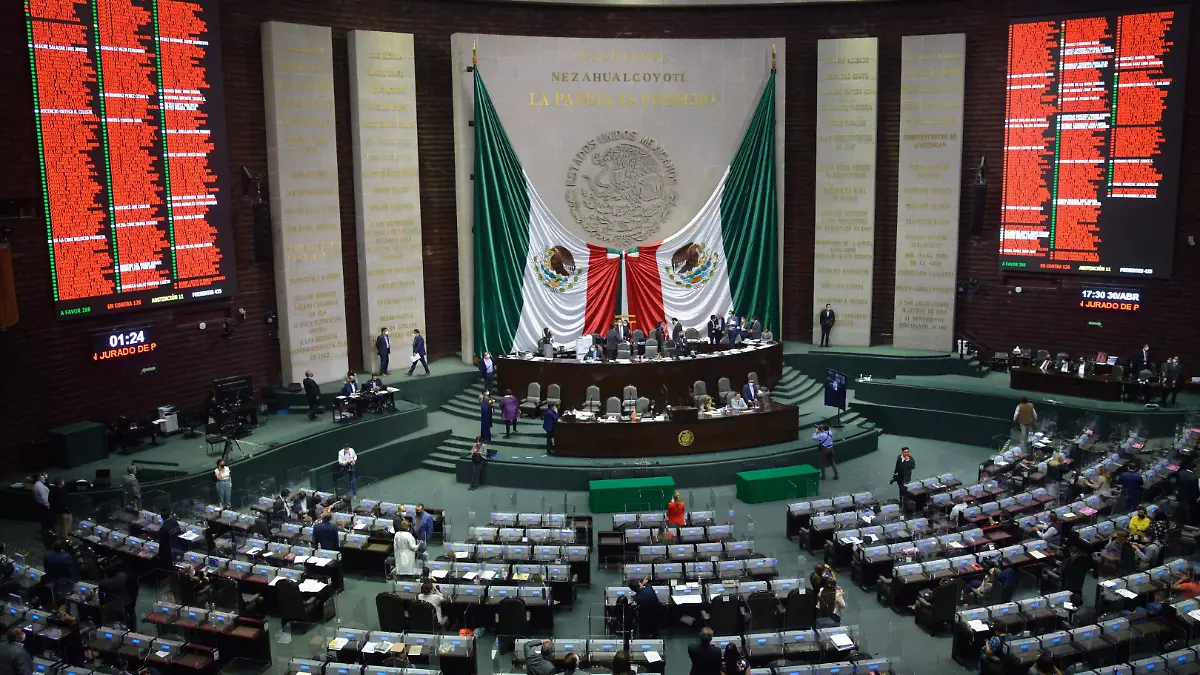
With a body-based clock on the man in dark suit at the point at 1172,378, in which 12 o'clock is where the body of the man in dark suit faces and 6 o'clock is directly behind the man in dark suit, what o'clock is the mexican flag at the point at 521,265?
The mexican flag is roughly at 1 o'clock from the man in dark suit.

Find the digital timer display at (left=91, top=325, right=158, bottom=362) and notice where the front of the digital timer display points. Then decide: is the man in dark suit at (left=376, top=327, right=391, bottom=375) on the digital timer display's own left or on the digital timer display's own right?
on the digital timer display's own left

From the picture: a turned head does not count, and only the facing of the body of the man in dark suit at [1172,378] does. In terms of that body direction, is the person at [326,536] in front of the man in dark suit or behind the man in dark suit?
in front

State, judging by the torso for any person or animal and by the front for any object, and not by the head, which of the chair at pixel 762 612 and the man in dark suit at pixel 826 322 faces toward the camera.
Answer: the man in dark suit

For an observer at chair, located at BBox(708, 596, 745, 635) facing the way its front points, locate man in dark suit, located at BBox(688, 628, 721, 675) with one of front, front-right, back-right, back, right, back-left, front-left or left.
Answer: back

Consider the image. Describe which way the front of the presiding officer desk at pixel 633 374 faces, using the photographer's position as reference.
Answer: facing the viewer

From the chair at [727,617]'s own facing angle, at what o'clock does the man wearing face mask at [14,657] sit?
The man wearing face mask is roughly at 8 o'clock from the chair.

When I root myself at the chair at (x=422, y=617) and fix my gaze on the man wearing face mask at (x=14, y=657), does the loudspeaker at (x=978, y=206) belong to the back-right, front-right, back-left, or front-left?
back-right

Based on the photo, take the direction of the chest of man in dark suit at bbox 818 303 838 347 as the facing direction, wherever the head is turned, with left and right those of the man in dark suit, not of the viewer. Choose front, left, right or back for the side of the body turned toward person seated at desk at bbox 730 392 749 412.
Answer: front

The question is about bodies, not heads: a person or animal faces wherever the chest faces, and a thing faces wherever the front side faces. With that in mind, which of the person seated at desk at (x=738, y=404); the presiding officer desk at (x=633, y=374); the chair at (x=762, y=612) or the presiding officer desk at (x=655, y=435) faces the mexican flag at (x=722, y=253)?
the chair

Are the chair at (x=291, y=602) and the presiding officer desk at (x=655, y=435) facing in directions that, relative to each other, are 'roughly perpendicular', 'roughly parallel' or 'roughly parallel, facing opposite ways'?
roughly parallel, facing opposite ways

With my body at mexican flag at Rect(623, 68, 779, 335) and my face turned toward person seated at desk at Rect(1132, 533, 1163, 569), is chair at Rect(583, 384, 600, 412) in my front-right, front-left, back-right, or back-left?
front-right

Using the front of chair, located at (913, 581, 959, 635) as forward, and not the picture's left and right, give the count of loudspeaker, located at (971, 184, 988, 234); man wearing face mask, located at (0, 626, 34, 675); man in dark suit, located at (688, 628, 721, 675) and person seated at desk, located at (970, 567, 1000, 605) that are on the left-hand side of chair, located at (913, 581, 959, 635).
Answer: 2

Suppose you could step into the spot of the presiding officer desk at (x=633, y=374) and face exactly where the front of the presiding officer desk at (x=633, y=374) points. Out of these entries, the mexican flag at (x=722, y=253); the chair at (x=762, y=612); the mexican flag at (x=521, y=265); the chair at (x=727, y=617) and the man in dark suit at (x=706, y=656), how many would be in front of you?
3

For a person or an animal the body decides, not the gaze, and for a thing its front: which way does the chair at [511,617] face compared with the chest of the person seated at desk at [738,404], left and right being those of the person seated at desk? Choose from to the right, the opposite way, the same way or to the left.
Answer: the opposite way

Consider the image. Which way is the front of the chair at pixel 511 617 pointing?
away from the camera

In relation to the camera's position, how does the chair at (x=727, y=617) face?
facing away from the viewer

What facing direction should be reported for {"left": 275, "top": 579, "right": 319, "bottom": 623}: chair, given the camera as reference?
facing away from the viewer and to the right of the viewer

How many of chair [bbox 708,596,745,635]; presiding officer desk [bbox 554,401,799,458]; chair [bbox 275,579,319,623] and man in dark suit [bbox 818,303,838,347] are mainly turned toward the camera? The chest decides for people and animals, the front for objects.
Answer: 2
